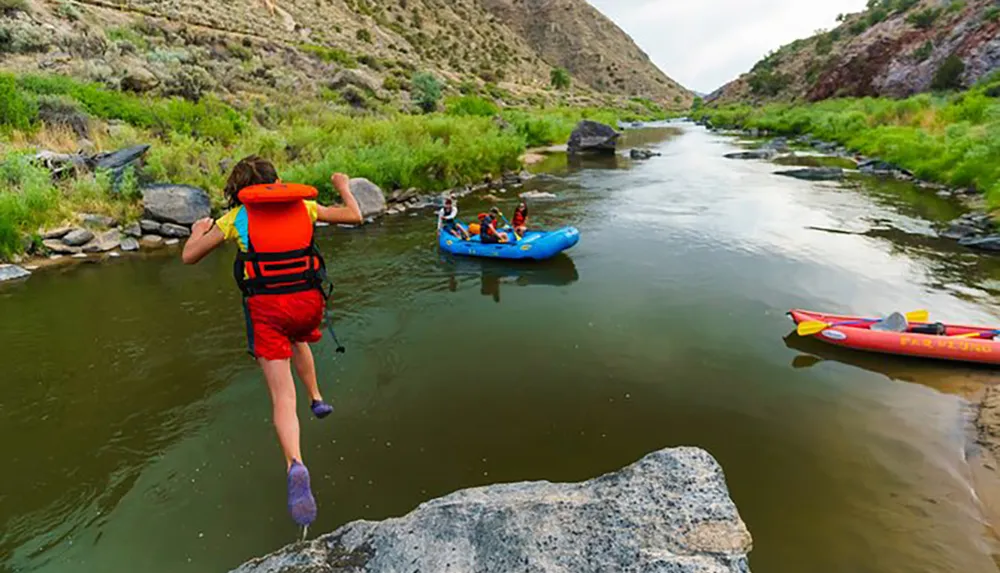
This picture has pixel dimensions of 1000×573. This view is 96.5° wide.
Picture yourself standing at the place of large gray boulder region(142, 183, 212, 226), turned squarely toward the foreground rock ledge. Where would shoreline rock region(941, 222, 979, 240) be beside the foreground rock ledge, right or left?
left

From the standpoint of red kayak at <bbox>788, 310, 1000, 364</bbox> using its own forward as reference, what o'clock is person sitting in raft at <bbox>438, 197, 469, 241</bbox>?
The person sitting in raft is roughly at 12 o'clock from the red kayak.

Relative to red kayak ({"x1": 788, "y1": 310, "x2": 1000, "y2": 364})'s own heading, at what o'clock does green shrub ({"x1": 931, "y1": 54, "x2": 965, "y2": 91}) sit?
The green shrub is roughly at 3 o'clock from the red kayak.

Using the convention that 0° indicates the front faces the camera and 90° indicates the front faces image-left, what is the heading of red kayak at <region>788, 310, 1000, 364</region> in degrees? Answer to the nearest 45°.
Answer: approximately 90°

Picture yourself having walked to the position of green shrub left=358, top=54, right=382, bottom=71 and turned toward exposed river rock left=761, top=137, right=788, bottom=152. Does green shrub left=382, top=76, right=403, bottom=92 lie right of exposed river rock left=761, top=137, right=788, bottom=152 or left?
right

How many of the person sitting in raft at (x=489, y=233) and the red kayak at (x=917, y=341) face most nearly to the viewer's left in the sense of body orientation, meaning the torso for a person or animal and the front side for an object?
1
